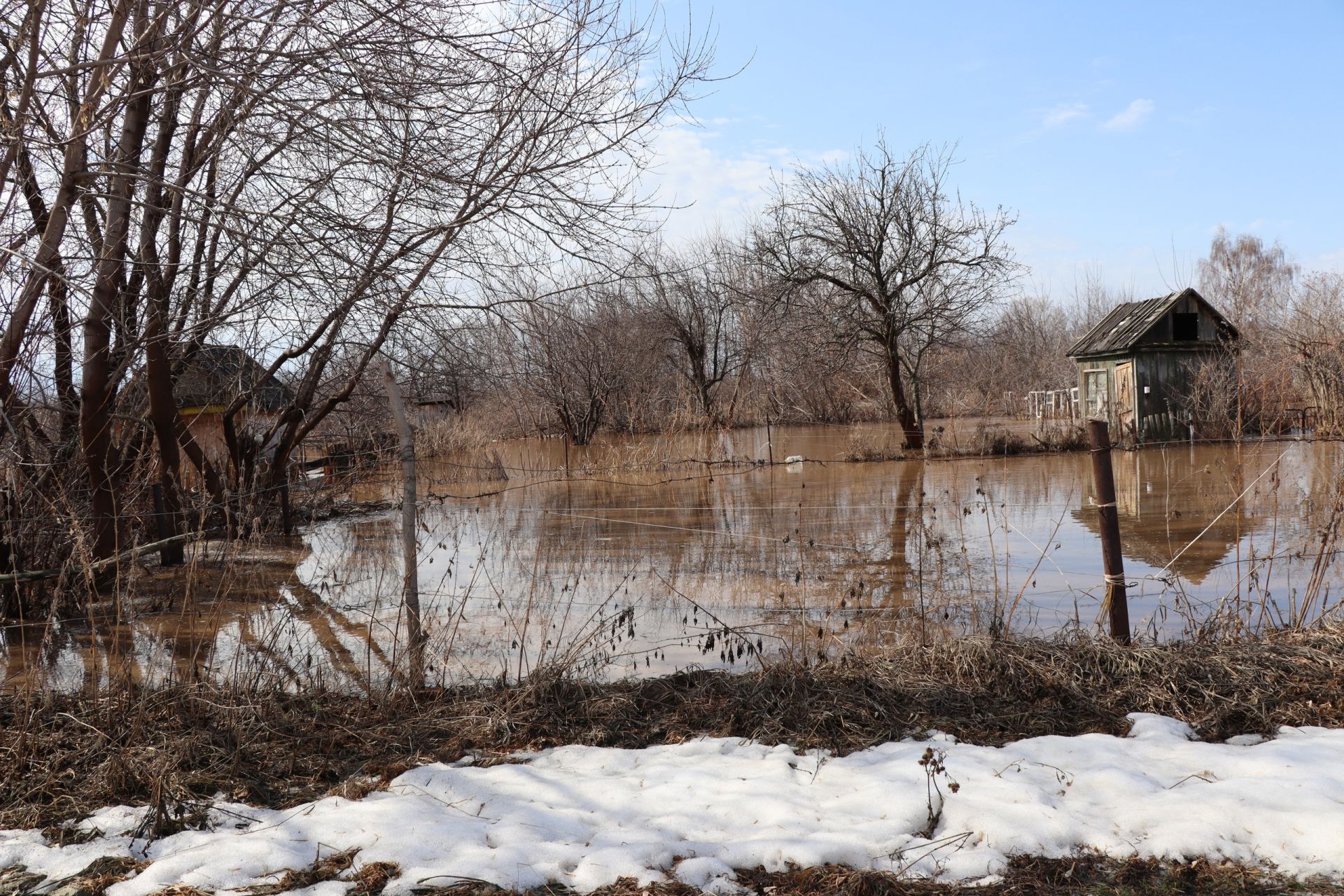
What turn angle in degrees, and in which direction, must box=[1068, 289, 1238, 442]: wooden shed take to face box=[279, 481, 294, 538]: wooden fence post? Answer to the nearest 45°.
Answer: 0° — it already faces it

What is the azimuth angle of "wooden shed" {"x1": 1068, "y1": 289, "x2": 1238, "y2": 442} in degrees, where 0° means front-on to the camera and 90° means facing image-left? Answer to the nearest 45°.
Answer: approximately 45°

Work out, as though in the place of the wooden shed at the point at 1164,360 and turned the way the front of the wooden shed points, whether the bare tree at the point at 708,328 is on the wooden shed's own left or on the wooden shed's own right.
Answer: on the wooden shed's own right

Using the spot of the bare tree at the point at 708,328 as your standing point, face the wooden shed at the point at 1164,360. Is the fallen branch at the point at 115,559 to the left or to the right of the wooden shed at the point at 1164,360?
right

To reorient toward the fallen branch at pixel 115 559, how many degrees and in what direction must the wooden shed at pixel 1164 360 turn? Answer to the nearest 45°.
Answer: approximately 45° to its left

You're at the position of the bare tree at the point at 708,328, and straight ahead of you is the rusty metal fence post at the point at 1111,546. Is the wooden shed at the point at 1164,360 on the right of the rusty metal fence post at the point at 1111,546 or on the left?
left

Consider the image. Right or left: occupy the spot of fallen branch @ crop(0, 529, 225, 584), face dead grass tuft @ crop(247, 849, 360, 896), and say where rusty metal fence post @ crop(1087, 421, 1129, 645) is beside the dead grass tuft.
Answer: left

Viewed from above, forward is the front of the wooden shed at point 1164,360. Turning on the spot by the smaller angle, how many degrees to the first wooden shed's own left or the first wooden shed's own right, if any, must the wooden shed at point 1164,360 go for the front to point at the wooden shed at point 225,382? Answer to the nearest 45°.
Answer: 0° — it already faces it

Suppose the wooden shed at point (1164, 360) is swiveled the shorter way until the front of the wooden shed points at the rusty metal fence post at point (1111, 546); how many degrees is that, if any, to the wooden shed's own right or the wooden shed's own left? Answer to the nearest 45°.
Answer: approximately 45° to the wooden shed's own left

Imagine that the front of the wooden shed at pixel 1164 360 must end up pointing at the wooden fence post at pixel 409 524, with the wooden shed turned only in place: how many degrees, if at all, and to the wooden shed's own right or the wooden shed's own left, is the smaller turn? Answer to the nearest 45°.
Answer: approximately 45° to the wooden shed's own left

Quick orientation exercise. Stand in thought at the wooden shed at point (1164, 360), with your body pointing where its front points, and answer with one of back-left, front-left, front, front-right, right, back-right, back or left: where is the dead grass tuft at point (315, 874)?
front-left
